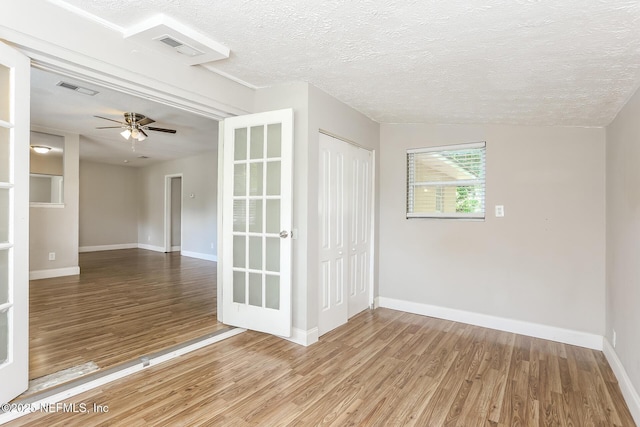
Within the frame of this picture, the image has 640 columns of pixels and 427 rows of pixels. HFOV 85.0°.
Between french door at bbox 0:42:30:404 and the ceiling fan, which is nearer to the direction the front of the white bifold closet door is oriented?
the french door

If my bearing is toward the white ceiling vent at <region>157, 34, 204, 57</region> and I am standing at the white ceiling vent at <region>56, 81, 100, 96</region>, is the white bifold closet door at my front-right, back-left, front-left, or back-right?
front-left

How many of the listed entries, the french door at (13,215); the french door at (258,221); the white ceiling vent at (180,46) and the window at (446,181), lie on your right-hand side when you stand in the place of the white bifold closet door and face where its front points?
3

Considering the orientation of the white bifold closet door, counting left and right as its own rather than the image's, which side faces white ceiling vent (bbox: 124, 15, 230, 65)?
right

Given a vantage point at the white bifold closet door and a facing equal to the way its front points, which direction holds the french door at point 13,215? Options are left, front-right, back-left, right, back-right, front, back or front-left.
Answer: right

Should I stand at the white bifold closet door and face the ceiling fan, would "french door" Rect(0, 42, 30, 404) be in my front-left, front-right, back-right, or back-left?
front-left

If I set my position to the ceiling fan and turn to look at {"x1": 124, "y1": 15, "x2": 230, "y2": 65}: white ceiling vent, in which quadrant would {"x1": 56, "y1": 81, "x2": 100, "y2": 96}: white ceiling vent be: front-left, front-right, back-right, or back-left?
front-right

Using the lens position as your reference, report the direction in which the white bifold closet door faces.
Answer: facing the viewer and to the right of the viewer

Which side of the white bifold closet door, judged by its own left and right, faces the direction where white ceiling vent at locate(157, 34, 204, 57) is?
right

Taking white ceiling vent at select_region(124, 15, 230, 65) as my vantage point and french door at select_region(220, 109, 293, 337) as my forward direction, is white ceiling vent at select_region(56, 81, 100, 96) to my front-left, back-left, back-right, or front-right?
front-left

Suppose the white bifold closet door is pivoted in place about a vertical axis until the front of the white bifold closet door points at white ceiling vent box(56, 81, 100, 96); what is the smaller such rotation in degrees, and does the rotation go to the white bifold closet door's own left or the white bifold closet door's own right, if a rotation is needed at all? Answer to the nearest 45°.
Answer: approximately 135° to the white bifold closet door's own right

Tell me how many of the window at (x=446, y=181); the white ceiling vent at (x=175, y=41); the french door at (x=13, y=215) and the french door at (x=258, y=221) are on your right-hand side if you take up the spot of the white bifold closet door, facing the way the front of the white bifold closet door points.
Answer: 3

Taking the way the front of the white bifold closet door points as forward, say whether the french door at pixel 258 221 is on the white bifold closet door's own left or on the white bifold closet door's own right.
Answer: on the white bifold closet door's own right

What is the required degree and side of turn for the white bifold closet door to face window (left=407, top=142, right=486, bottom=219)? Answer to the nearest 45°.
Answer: approximately 45° to its left

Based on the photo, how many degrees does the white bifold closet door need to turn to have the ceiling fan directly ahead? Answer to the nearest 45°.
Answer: approximately 135° to its right

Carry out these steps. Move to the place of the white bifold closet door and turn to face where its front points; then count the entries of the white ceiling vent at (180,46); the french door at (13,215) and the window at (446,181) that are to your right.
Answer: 2
